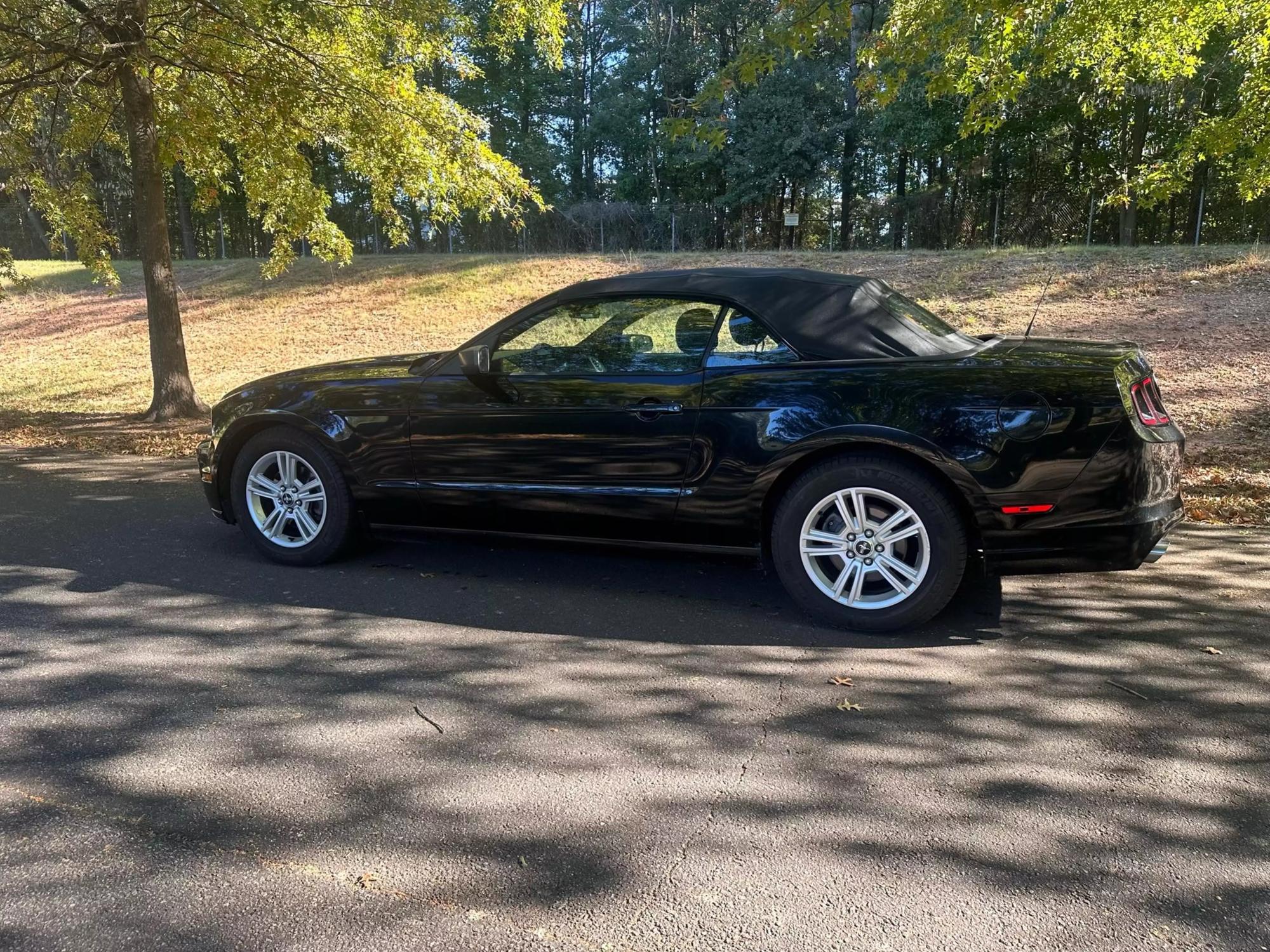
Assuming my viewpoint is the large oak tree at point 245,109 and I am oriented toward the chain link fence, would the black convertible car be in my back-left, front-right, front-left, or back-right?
back-right

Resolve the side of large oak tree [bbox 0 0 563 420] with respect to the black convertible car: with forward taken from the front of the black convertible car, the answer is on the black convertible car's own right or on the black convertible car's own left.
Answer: on the black convertible car's own right

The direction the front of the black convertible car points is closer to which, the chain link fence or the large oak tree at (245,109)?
the large oak tree

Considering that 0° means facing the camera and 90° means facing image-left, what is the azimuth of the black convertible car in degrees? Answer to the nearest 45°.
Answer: approximately 90°

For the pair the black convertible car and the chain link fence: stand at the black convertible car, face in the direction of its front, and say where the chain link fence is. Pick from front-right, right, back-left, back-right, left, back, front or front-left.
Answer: right
